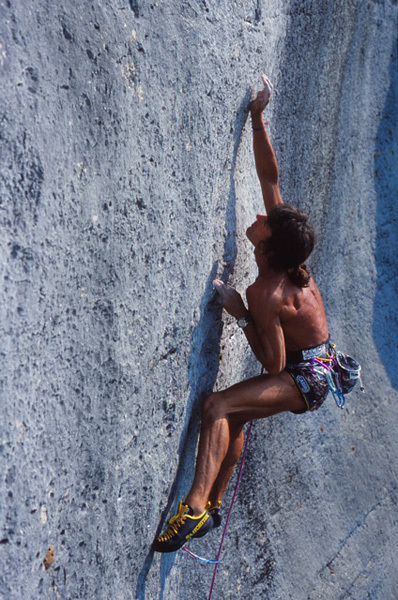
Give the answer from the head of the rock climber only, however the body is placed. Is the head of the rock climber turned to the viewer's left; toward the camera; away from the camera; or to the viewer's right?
to the viewer's left

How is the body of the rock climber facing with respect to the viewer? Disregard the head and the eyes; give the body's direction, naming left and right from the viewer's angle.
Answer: facing to the left of the viewer
